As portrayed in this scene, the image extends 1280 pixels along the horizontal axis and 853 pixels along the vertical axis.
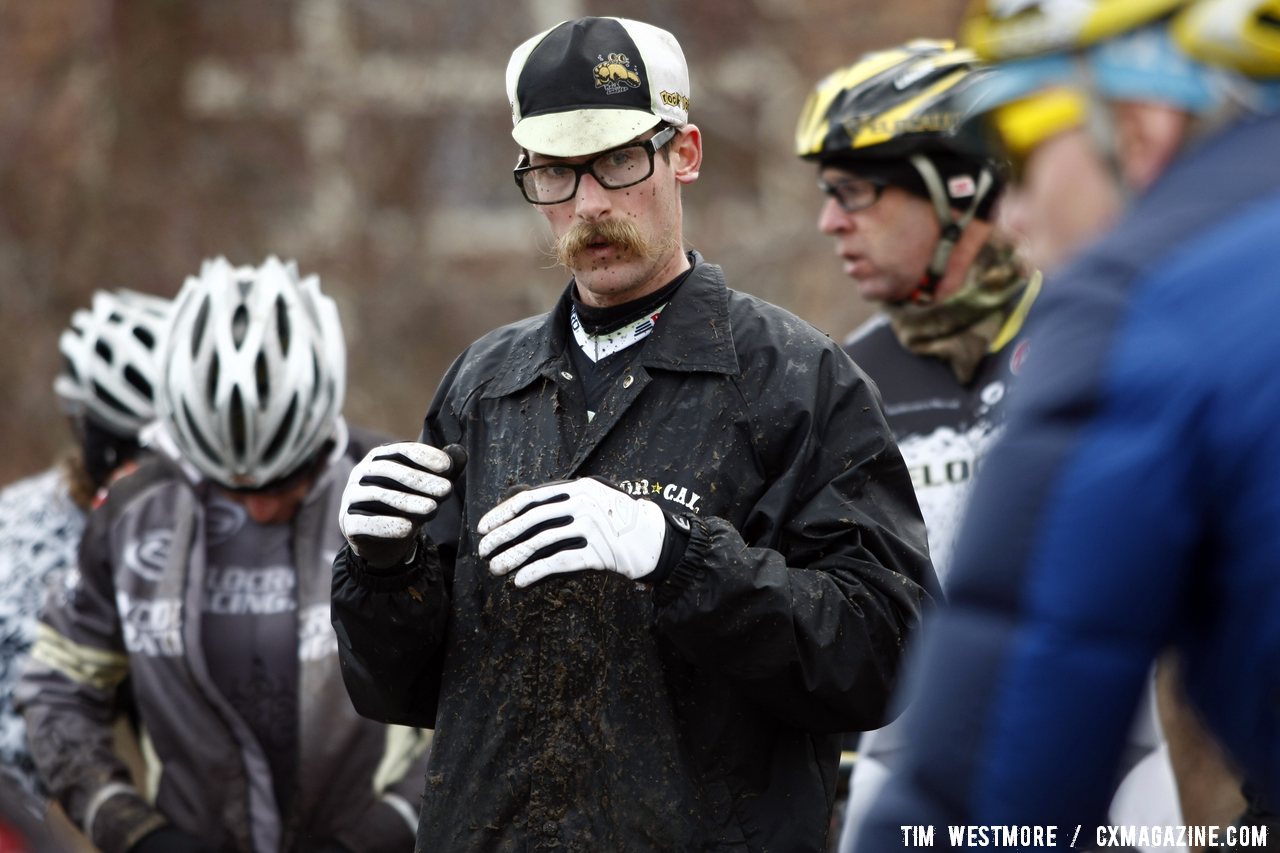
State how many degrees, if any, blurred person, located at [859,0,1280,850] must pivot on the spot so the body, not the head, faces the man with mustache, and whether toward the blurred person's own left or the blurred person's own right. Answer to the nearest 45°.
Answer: approximately 45° to the blurred person's own right

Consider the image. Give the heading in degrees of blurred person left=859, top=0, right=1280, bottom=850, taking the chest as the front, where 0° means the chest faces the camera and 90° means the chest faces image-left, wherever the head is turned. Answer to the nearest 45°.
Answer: approximately 90°

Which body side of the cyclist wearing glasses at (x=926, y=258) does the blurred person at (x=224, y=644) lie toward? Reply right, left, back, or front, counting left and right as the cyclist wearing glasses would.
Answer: front

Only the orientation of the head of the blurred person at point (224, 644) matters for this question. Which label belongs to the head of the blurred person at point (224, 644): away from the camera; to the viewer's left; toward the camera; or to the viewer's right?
toward the camera

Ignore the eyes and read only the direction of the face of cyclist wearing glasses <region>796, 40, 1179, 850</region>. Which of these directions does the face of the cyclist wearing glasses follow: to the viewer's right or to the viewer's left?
to the viewer's left

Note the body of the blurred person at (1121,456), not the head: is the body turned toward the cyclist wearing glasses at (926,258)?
no

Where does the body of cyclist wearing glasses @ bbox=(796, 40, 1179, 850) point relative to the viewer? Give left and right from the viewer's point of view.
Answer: facing the viewer and to the left of the viewer

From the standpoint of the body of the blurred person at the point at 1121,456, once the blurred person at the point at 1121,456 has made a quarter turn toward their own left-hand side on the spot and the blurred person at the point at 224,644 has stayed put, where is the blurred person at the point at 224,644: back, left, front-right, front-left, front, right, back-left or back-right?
back-right
